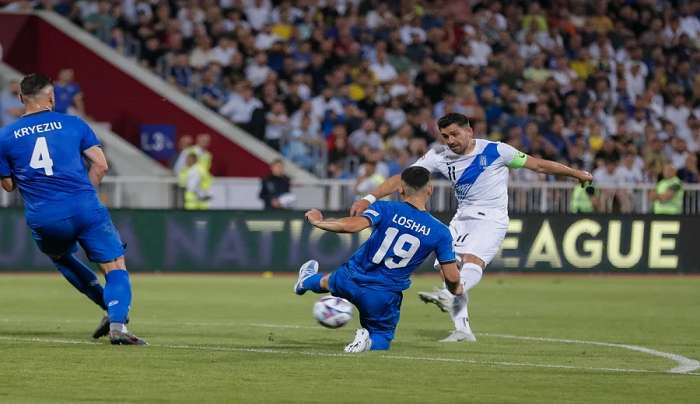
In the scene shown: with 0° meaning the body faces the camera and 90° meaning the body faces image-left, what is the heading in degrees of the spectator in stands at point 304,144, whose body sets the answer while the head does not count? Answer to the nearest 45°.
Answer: approximately 0°

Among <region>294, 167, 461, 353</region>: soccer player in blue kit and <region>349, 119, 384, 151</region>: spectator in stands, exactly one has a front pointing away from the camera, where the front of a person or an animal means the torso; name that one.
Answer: the soccer player in blue kit

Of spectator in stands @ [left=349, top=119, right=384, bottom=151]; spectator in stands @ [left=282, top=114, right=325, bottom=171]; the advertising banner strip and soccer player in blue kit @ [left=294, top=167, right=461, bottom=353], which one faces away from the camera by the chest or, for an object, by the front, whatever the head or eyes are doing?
the soccer player in blue kit

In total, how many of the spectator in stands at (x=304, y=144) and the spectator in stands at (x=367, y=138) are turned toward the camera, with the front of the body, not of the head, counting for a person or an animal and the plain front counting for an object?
2

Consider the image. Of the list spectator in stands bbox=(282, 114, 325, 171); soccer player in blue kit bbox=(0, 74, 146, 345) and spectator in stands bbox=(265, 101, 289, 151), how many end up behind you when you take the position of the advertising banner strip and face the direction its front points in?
2

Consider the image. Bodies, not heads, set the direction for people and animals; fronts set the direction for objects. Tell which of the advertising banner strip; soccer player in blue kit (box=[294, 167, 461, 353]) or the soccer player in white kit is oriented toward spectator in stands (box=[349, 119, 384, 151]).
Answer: the soccer player in blue kit

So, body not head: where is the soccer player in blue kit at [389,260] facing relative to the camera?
away from the camera

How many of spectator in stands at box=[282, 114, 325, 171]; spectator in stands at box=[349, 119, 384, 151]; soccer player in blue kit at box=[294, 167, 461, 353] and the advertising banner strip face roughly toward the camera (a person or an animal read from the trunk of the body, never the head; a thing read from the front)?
3
